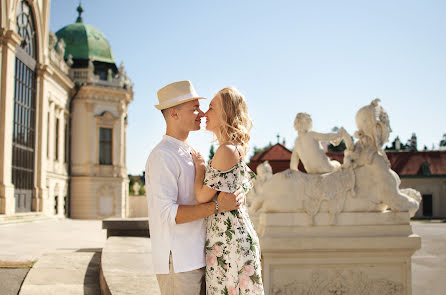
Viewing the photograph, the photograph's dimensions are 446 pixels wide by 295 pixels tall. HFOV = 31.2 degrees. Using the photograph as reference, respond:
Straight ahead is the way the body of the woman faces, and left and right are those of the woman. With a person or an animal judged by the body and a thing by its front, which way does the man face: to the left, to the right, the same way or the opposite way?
the opposite way

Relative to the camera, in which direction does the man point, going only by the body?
to the viewer's right

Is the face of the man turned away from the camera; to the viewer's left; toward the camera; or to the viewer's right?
to the viewer's right

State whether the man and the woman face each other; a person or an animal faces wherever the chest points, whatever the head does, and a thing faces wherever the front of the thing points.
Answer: yes

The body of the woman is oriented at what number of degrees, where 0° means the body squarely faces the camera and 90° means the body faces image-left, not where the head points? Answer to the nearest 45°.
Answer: approximately 90°

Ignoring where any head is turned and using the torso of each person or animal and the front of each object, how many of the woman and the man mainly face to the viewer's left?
1

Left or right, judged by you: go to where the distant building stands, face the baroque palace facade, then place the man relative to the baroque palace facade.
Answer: left

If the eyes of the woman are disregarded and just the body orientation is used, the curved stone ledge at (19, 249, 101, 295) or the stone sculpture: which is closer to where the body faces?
the curved stone ledge

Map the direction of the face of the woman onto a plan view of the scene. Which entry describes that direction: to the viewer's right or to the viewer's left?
to the viewer's left
